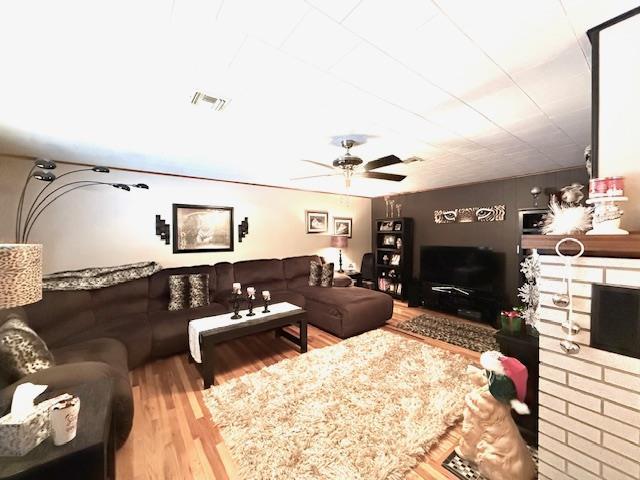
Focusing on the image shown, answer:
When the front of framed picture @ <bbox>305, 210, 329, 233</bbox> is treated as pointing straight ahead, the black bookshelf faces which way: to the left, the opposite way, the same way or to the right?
to the right

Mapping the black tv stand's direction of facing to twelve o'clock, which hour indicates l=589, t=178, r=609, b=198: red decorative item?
The red decorative item is roughly at 10 o'clock from the black tv stand.

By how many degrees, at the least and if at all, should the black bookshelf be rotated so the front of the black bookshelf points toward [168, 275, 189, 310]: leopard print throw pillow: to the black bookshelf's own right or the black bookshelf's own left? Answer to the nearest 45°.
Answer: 0° — it already faces it

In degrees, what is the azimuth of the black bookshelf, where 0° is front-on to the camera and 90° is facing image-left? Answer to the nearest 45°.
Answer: approximately 45°

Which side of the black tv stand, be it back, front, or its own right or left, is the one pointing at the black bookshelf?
right

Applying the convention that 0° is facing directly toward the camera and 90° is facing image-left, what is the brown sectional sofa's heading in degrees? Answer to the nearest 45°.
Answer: approximately 315°
